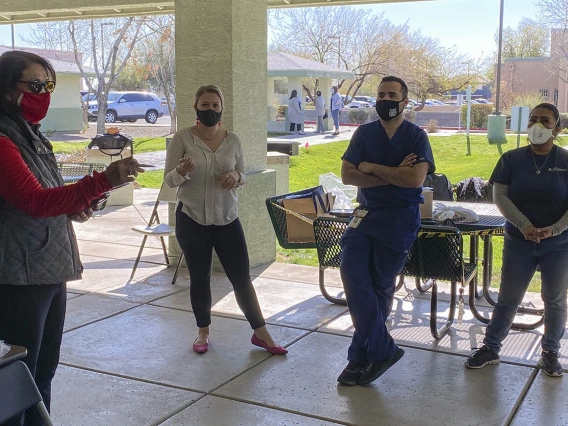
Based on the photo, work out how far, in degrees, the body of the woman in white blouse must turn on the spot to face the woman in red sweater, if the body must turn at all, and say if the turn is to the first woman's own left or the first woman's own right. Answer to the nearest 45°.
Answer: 0° — they already face them

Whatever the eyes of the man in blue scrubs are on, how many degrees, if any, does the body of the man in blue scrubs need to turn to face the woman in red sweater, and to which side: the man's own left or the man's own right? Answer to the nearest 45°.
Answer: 0° — they already face them

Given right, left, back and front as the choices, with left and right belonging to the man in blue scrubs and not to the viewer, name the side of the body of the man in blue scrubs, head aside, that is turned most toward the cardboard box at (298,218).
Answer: right

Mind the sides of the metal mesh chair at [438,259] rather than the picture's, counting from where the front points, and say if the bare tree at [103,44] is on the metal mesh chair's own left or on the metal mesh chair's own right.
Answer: on the metal mesh chair's own left

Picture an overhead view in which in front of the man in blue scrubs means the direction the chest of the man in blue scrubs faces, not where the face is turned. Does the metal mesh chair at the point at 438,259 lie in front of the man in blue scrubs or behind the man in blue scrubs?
behind

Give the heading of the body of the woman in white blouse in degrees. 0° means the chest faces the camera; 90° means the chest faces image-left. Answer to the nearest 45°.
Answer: approximately 0°

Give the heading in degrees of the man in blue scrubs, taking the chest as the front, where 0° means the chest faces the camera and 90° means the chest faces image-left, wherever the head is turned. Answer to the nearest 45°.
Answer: approximately 45°

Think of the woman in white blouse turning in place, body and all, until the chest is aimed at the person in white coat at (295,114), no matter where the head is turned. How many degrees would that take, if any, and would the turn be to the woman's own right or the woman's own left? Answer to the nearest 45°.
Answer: approximately 180°

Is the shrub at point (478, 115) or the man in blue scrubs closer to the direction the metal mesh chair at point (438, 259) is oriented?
the shrub
